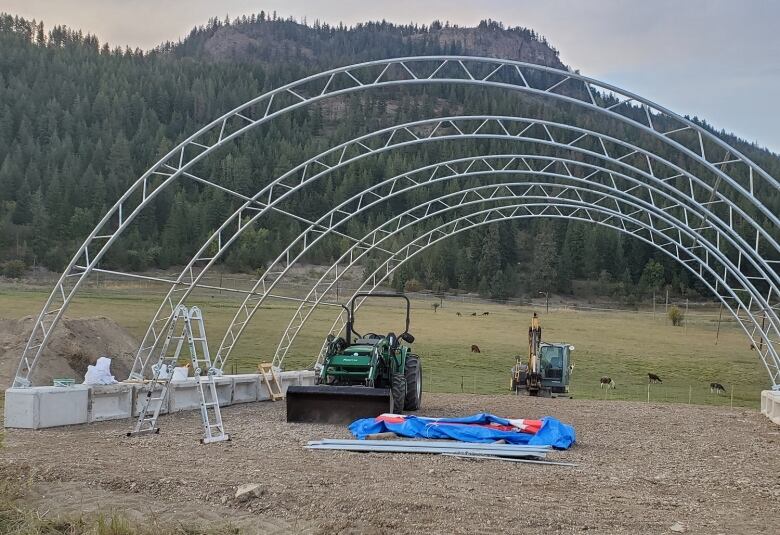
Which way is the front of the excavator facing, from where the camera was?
facing the viewer

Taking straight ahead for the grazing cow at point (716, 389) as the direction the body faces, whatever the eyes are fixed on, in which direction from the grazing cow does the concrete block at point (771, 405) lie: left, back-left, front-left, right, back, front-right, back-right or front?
right

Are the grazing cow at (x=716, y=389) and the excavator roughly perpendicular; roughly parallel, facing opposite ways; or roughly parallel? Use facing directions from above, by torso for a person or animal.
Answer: roughly perpendicular

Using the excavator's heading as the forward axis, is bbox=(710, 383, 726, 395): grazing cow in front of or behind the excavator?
behind

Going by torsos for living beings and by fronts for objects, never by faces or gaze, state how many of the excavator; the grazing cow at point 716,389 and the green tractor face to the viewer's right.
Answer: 1

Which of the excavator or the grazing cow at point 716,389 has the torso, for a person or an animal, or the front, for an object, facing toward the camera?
the excavator

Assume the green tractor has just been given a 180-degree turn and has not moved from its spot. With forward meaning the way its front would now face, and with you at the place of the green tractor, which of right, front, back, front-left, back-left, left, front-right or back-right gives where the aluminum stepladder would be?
back

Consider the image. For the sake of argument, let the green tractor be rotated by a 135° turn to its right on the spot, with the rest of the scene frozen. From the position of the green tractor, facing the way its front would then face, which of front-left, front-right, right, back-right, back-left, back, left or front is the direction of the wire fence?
front-right

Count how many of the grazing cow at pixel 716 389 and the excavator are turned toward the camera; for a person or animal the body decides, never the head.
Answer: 1

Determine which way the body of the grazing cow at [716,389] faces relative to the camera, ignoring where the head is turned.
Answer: to the viewer's right

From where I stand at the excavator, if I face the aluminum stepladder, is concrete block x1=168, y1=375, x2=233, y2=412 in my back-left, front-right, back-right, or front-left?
front-right

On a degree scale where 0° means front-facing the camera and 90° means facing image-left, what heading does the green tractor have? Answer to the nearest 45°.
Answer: approximately 45°

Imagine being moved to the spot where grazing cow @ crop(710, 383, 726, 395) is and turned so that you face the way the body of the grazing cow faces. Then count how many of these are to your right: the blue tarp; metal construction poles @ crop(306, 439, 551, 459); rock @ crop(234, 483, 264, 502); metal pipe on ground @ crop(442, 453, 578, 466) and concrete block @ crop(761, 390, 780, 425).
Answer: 5

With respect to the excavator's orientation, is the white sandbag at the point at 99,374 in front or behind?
in front

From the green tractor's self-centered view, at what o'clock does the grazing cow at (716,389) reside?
The grazing cow is roughly at 6 o'clock from the green tractor.

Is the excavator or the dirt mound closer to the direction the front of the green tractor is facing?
the dirt mound
